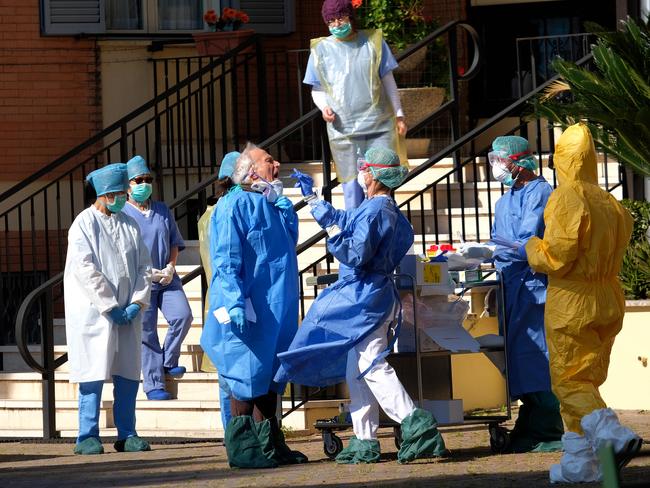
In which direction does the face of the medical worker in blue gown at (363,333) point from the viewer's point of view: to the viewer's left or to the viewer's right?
to the viewer's left

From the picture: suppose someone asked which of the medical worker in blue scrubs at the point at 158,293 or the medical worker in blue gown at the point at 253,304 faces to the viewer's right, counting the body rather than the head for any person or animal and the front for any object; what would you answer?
the medical worker in blue gown at the point at 253,304

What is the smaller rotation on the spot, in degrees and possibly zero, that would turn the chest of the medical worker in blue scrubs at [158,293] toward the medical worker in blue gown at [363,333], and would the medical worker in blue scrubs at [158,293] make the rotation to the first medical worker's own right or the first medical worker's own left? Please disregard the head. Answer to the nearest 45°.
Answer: approximately 45° to the first medical worker's own left

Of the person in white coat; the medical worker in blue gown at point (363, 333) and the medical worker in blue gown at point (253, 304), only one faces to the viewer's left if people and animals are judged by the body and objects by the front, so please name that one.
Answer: the medical worker in blue gown at point (363, 333)

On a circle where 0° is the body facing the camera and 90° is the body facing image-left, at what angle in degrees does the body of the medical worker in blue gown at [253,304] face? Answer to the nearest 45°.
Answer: approximately 270°

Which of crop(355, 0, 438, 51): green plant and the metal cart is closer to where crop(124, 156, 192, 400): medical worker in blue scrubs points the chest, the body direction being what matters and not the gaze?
the metal cart

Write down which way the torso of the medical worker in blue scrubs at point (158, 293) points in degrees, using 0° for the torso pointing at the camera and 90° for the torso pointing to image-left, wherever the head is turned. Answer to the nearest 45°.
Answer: approximately 0°

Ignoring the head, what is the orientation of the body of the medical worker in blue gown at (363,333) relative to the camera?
to the viewer's left
